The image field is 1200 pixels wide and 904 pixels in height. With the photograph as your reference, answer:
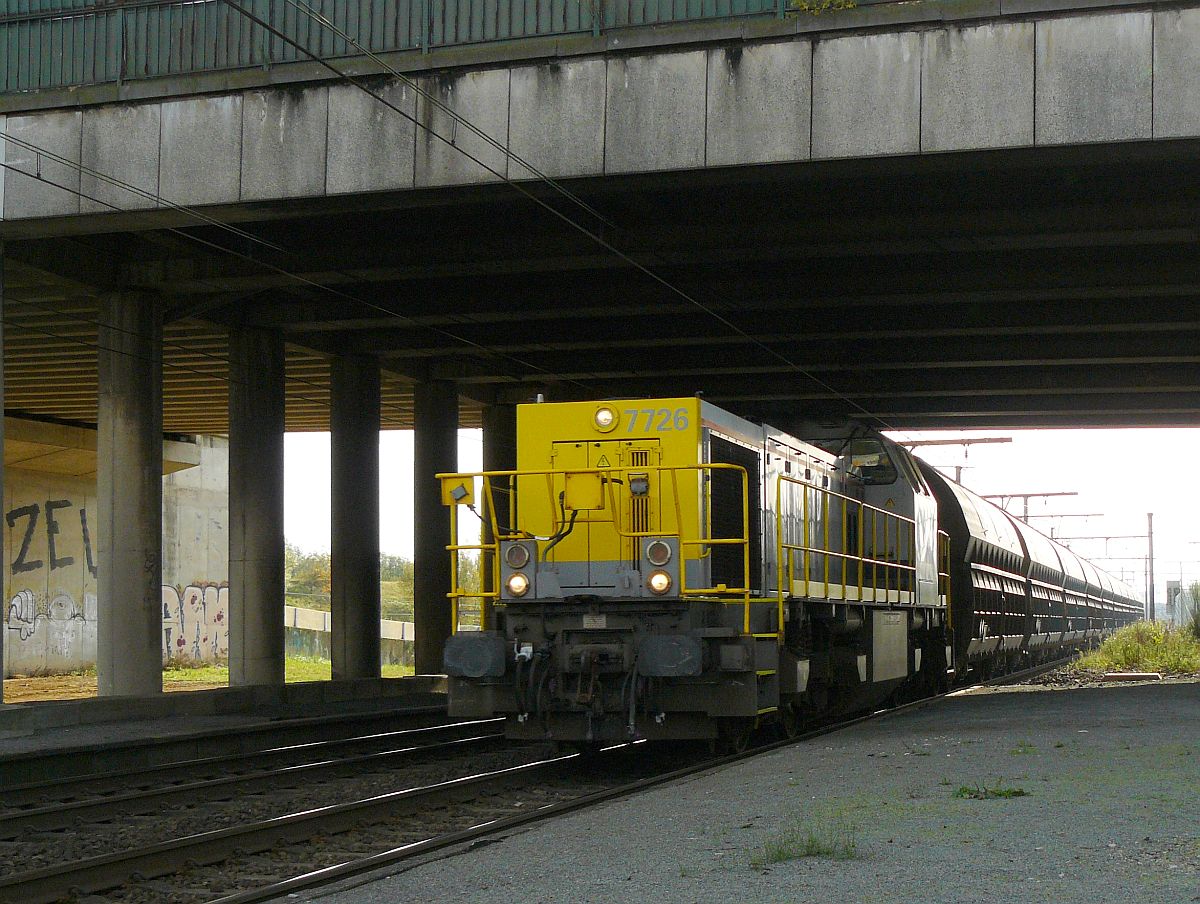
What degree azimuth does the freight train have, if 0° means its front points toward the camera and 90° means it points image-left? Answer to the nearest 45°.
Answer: approximately 45°

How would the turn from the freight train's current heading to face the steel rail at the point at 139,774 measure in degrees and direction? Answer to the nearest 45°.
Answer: approximately 45° to its right

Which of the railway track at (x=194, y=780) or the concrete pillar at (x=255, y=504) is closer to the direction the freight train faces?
the railway track

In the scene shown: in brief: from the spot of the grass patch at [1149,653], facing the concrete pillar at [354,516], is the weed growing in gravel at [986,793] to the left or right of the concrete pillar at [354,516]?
left

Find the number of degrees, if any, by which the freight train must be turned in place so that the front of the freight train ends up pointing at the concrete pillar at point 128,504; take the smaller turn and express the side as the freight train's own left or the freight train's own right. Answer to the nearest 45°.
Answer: approximately 90° to the freight train's own right
